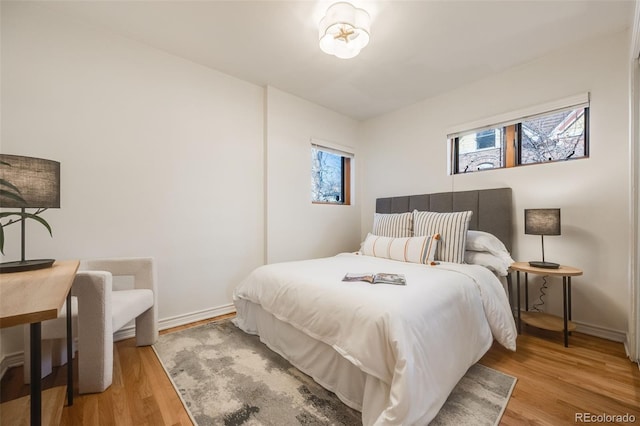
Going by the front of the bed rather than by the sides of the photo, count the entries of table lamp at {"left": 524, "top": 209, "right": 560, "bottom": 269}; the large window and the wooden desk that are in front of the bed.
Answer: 1

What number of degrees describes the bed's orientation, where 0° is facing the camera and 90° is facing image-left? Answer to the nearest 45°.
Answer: approximately 45°

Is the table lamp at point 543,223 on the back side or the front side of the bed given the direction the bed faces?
on the back side

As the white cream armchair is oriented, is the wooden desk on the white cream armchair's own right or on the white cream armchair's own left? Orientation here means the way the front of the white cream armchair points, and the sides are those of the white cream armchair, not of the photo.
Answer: on the white cream armchair's own right

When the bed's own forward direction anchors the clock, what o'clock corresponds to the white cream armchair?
The white cream armchair is roughly at 1 o'clock from the bed.
